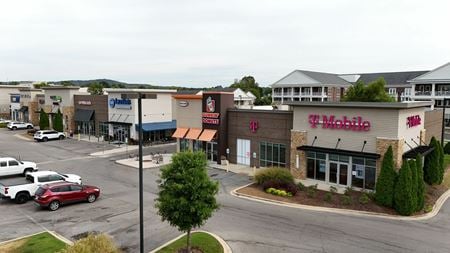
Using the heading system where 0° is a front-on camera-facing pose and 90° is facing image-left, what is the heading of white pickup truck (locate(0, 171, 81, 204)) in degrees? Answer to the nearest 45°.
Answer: approximately 225°

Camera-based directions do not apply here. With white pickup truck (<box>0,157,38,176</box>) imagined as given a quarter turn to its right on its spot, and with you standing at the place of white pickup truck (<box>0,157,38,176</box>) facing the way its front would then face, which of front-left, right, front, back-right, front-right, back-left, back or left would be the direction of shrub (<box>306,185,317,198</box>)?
front-left

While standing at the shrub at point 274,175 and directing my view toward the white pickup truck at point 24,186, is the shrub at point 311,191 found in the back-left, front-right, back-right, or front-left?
back-left

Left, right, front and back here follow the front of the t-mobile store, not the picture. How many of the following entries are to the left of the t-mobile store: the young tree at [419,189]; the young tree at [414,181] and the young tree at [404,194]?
3

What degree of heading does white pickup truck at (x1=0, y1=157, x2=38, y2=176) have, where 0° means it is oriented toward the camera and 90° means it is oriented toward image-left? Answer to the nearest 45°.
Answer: approximately 270°

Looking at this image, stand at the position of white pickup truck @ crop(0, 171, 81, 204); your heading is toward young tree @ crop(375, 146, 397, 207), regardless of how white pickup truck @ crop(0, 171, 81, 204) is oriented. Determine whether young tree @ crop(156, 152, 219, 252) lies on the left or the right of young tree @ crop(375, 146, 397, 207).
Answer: right

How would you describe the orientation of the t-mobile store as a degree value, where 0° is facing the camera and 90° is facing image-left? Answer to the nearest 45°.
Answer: approximately 45°

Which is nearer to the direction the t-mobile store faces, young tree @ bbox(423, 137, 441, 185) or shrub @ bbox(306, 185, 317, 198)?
the shrub

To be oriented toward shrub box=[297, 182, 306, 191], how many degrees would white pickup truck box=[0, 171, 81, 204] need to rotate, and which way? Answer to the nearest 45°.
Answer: approximately 45° to its right

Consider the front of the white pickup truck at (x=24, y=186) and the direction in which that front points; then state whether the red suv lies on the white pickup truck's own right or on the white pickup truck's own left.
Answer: on the white pickup truck's own right
